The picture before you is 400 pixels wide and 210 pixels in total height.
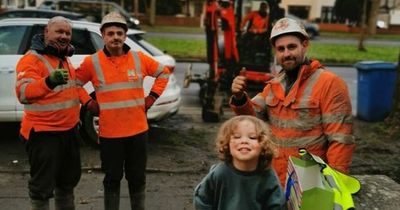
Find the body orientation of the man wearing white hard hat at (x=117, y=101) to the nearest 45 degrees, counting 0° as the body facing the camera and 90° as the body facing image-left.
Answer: approximately 0°

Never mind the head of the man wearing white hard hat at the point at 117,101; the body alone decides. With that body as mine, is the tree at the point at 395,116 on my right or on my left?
on my left

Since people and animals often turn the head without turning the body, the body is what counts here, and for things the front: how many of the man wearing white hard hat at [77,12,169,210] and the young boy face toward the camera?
2

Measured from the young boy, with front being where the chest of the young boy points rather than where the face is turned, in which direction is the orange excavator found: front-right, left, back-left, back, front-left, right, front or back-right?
back

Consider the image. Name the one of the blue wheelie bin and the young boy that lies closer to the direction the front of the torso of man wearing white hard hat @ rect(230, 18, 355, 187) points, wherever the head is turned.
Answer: the young boy

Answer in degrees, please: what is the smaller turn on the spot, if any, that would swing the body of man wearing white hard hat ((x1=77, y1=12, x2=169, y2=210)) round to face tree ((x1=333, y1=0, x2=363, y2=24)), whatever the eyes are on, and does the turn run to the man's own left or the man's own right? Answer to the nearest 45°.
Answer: approximately 135° to the man's own left

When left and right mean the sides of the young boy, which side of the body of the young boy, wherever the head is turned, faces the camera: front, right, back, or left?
front

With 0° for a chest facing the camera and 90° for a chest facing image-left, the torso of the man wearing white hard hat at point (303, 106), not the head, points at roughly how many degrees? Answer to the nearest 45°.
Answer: approximately 45°
